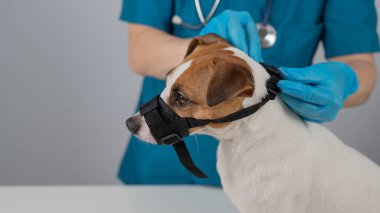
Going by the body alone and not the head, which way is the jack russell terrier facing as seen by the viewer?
to the viewer's left

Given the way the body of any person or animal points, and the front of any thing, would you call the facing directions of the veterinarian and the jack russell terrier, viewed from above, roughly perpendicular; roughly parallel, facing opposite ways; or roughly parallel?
roughly perpendicular

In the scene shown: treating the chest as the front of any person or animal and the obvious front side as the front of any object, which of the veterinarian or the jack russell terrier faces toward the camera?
the veterinarian

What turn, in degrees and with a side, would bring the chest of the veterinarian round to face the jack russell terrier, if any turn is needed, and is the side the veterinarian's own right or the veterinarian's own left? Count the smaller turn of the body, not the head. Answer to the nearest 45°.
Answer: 0° — they already face it

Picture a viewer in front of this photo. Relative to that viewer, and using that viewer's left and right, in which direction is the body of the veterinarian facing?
facing the viewer

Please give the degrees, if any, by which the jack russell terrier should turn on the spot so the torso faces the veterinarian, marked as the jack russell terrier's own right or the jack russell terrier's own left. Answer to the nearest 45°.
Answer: approximately 90° to the jack russell terrier's own right

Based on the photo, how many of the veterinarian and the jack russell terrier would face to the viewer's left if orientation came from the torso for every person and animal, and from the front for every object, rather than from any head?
1
